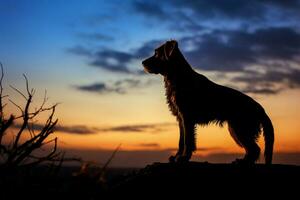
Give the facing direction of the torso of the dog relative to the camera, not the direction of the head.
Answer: to the viewer's left
